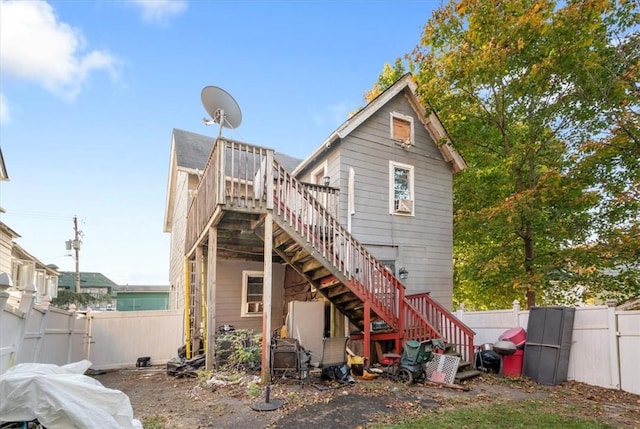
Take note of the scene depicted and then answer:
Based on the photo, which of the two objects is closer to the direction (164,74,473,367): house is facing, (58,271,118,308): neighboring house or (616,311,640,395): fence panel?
the neighboring house

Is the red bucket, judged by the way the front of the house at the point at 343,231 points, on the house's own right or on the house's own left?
on the house's own right

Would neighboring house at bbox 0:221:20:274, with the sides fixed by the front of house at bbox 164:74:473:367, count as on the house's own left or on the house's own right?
on the house's own left

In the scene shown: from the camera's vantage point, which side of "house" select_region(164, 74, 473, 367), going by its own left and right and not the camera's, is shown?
back
